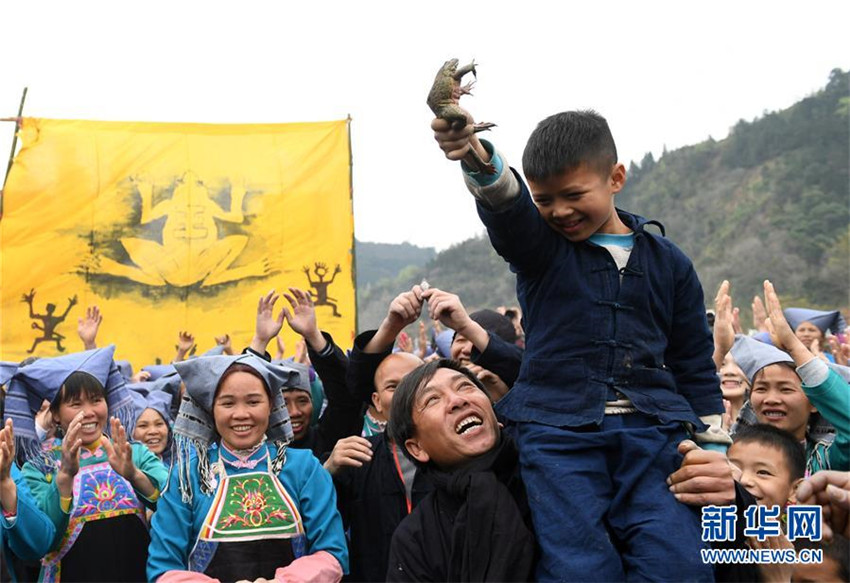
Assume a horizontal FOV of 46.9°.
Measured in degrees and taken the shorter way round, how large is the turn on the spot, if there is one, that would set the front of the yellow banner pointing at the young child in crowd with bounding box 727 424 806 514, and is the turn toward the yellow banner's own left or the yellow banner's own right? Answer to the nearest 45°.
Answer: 0° — it already faces them

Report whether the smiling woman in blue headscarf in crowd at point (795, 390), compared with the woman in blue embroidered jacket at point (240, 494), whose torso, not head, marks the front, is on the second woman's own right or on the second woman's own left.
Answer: on the second woman's own left

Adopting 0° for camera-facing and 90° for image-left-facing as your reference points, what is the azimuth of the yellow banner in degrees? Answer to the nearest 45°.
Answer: approximately 0°

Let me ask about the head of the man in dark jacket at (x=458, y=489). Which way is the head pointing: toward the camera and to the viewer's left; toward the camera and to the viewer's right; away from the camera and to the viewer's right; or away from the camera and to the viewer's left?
toward the camera and to the viewer's right

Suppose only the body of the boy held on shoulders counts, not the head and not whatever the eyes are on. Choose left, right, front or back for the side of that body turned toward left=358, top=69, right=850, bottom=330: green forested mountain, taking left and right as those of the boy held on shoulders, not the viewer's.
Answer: back

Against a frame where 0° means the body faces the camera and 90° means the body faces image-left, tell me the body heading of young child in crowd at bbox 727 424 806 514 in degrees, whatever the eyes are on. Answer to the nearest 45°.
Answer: approximately 45°

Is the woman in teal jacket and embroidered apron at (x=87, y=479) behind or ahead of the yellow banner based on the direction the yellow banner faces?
ahead

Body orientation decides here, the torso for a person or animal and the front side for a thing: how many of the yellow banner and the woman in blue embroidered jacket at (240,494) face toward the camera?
2

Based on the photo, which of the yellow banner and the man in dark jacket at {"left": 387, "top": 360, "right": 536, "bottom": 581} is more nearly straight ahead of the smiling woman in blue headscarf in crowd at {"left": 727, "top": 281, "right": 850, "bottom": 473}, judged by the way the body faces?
the man in dark jacket

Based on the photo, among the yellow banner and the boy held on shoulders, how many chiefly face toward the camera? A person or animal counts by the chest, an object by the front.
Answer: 2
